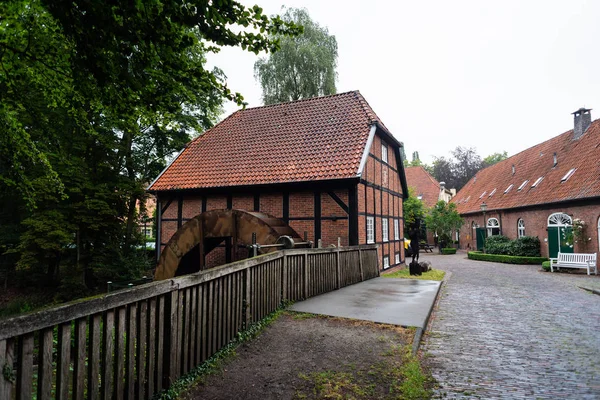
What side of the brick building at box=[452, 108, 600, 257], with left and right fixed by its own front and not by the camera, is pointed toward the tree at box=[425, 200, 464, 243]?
right

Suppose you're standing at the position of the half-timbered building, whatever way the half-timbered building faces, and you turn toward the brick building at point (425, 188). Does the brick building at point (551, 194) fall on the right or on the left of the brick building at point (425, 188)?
right

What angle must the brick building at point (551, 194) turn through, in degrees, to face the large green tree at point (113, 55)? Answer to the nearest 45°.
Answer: approximately 45° to its left

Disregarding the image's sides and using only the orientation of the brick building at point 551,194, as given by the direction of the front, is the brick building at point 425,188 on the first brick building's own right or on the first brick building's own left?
on the first brick building's own right

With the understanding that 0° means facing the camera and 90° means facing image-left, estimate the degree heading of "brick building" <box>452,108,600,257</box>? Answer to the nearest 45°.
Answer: approximately 45°

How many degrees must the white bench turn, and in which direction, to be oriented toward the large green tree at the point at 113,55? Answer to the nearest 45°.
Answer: approximately 45° to its left

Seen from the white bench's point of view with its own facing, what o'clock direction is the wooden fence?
The wooden fence is roughly at 11 o'clock from the white bench.

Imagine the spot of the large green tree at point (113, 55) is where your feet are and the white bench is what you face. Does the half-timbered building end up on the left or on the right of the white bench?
left

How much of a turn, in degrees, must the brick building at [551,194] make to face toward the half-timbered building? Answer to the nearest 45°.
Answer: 0° — it already faces it

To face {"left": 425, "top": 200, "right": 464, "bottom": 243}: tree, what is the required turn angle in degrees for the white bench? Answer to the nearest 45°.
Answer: approximately 90° to its right

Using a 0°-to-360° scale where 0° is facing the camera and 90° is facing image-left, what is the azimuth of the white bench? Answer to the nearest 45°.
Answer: approximately 45°
